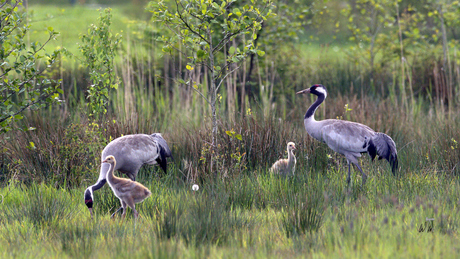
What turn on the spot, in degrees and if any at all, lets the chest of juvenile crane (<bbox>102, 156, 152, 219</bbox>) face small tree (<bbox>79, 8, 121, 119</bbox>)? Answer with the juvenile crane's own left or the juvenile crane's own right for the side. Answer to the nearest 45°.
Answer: approximately 90° to the juvenile crane's own right

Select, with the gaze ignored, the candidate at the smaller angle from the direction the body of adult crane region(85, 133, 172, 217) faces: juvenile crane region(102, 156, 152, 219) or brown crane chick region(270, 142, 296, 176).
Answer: the juvenile crane

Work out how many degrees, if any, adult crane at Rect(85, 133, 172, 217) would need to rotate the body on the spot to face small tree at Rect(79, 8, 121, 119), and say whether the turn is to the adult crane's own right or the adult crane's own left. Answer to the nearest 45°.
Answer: approximately 90° to the adult crane's own right

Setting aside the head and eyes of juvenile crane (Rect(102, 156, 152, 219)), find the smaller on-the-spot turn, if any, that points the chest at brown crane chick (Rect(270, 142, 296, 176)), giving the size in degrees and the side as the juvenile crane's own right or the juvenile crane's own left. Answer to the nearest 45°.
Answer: approximately 135° to the juvenile crane's own right

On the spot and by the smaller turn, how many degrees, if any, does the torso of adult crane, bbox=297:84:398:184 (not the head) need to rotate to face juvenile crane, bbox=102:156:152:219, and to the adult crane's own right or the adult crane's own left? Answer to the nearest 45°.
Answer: approximately 45° to the adult crane's own left

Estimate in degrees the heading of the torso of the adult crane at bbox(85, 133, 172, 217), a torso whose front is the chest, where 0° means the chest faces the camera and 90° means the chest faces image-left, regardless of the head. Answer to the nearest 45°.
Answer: approximately 90°

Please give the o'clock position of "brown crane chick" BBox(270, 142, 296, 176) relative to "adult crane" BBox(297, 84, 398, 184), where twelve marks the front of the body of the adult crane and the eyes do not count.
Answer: The brown crane chick is roughly at 11 o'clock from the adult crane.

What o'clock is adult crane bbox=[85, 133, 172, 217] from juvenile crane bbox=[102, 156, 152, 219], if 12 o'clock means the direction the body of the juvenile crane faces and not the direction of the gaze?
The adult crane is roughly at 3 o'clock from the juvenile crane.

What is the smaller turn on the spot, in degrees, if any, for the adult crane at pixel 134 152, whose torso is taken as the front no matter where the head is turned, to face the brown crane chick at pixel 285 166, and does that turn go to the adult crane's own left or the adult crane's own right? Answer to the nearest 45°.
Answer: approximately 180°

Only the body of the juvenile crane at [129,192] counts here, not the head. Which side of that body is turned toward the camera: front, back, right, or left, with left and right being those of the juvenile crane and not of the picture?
left

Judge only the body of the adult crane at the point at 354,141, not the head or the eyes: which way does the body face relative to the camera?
to the viewer's left

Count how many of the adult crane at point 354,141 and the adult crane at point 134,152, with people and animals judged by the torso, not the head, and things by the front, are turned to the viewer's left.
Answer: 2
